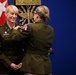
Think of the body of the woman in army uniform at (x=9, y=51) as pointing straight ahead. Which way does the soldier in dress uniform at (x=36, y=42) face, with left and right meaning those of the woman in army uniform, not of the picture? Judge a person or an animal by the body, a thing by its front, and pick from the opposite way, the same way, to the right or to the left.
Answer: the opposite way

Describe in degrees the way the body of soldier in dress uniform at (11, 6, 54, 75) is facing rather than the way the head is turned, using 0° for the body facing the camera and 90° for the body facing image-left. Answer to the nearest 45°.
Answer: approximately 135°

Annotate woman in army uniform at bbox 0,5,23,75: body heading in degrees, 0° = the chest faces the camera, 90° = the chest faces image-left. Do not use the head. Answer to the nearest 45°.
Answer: approximately 315°
